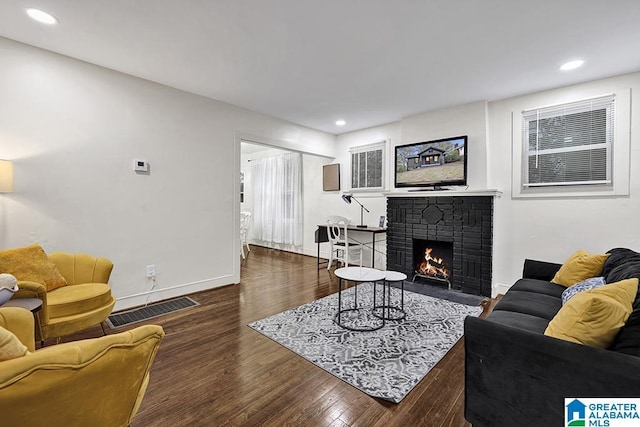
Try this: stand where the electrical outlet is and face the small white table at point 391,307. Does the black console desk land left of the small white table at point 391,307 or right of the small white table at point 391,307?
left

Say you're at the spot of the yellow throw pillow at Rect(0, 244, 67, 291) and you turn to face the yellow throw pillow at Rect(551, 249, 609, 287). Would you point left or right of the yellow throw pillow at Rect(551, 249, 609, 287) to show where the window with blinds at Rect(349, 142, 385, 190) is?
left

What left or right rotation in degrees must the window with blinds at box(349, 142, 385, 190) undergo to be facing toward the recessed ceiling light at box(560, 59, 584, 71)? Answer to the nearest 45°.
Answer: approximately 90° to its left

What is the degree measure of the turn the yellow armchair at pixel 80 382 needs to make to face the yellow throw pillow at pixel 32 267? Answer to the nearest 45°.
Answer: approximately 45° to its left

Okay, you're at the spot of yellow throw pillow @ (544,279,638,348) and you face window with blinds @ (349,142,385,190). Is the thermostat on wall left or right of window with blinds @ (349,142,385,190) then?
left

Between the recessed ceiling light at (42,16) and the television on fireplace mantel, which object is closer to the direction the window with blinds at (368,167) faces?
the recessed ceiling light

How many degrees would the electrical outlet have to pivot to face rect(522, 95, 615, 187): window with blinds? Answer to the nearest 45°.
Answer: approximately 45° to its left
